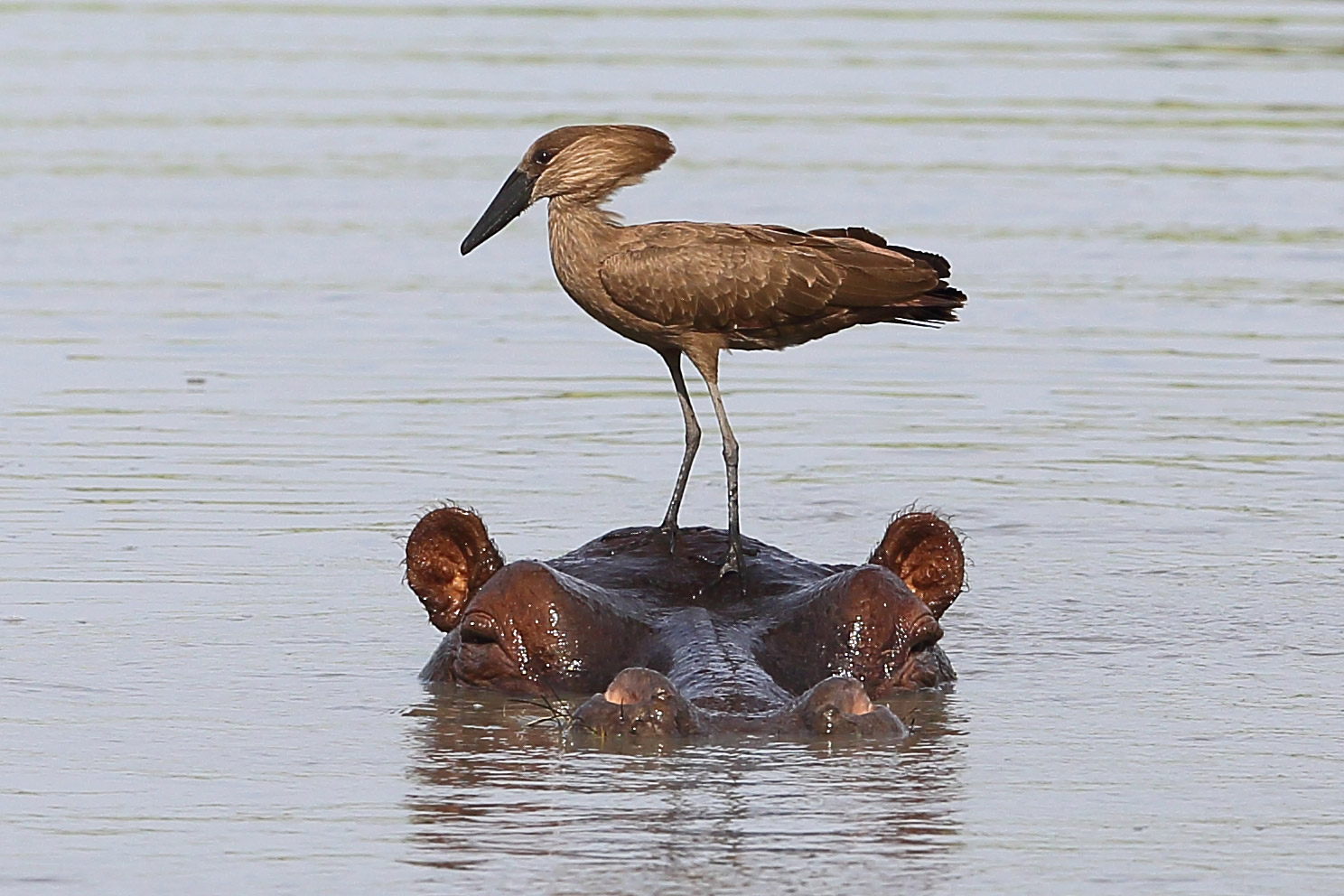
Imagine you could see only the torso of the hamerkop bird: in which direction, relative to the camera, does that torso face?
to the viewer's left
